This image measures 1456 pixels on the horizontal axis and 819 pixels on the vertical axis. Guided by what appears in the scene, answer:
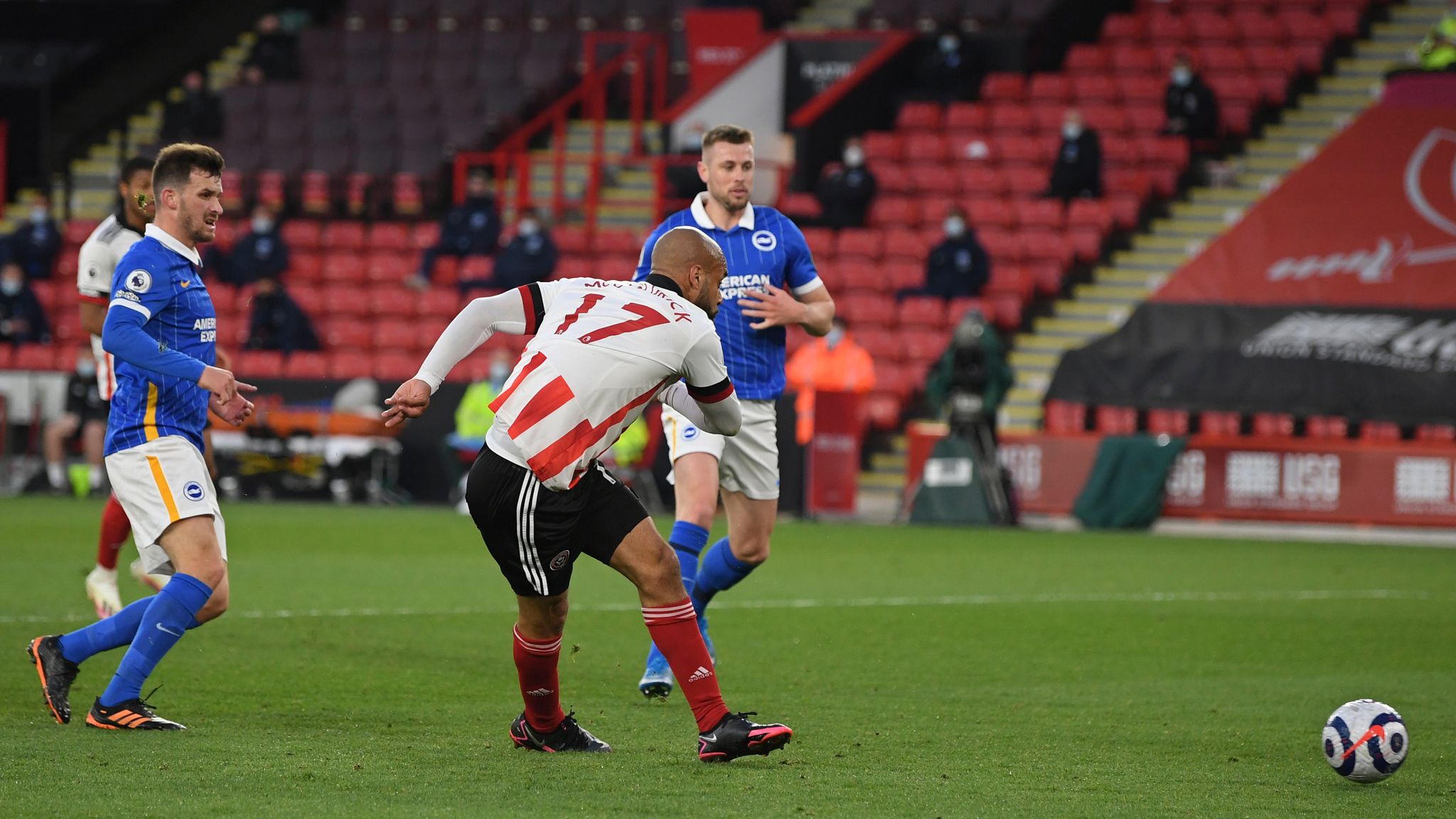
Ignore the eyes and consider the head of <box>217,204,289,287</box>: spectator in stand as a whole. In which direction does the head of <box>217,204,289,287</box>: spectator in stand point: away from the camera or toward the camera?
toward the camera

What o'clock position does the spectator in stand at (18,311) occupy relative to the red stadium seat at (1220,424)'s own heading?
The spectator in stand is roughly at 3 o'clock from the red stadium seat.

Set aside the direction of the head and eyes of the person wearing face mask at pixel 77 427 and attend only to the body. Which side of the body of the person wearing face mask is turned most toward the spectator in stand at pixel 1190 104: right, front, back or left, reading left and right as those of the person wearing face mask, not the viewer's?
left

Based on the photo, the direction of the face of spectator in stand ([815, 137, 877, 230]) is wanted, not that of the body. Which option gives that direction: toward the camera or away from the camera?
toward the camera

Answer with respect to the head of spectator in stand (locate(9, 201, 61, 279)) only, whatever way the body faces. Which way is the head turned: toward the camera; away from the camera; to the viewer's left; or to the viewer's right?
toward the camera

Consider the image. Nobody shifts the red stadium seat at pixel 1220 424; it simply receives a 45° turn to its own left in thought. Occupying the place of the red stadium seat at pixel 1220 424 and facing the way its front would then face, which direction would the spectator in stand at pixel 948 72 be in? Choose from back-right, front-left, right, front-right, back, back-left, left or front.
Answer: back

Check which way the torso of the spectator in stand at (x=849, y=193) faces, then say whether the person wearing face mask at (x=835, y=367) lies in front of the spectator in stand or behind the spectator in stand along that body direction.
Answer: in front

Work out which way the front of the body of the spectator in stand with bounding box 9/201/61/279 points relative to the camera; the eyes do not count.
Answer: toward the camera

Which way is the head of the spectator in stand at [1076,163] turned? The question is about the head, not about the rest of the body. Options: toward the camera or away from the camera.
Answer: toward the camera

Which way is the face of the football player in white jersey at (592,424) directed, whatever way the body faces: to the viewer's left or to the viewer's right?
to the viewer's right

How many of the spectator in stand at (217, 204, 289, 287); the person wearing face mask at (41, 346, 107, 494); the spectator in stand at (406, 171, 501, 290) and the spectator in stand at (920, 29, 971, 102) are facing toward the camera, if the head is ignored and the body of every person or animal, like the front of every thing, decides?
4

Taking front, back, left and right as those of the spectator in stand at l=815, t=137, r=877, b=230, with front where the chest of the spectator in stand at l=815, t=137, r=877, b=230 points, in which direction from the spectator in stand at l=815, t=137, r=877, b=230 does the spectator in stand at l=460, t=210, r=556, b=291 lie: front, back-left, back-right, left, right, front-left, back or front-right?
right

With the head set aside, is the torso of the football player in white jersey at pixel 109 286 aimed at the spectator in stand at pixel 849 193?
no

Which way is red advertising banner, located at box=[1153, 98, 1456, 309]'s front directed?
toward the camera

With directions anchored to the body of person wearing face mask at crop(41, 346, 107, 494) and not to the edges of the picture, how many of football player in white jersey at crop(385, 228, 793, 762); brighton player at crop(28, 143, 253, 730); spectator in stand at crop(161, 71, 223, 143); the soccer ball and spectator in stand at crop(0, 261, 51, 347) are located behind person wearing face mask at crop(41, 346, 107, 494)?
2

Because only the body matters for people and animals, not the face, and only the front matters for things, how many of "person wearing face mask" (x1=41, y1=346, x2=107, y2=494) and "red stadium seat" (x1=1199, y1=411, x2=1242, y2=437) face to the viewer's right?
0

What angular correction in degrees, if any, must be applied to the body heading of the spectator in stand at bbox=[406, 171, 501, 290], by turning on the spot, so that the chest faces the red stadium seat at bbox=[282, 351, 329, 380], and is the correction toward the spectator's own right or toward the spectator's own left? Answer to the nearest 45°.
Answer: approximately 45° to the spectator's own right

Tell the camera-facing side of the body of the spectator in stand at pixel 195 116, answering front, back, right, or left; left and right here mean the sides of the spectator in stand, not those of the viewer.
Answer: front

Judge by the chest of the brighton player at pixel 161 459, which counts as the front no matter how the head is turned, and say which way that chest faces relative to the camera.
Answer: to the viewer's right

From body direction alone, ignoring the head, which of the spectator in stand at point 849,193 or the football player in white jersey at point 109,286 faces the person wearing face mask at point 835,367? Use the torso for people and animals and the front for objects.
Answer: the spectator in stand
